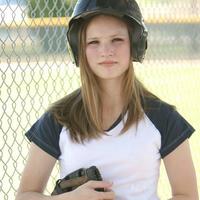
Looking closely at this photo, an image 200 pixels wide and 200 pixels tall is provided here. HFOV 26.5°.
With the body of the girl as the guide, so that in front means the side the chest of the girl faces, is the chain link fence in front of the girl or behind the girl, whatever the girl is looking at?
behind

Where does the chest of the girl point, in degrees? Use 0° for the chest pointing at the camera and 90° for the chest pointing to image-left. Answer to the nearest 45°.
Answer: approximately 0°
